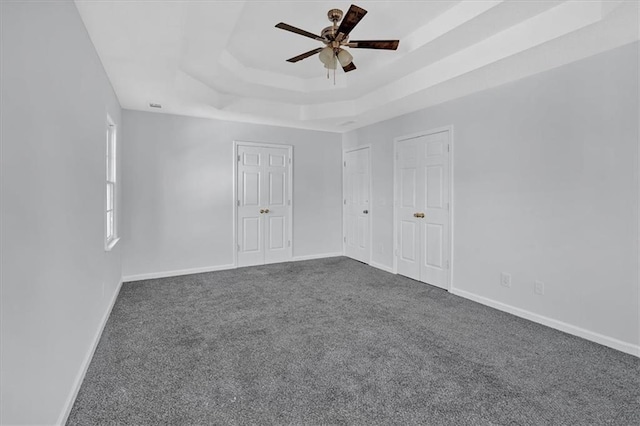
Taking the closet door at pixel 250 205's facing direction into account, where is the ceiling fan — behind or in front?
in front

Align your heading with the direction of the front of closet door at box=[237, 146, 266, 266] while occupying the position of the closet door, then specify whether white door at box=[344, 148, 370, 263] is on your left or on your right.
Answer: on your left

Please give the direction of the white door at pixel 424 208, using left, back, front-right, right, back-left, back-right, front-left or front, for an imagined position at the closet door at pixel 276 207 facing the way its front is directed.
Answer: front-left

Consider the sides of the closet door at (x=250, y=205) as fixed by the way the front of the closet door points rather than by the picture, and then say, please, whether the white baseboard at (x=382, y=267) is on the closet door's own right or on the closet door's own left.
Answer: on the closet door's own left

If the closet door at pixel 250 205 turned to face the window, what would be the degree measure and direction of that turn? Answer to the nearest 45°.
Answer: approximately 45° to its right
